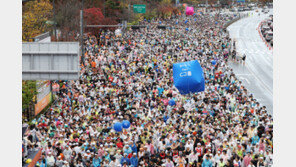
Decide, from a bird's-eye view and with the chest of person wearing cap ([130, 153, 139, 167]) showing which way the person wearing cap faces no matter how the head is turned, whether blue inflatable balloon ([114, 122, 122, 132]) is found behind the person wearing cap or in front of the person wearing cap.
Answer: behind

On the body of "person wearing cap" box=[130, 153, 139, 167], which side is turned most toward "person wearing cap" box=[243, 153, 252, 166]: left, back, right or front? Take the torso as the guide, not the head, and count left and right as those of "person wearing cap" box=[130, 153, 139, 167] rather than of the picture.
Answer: left

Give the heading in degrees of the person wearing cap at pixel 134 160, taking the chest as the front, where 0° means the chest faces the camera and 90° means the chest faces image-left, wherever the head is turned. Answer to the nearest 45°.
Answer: approximately 0°

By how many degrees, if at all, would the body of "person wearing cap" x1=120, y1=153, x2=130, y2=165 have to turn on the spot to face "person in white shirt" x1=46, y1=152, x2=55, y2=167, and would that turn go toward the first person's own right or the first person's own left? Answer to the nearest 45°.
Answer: approximately 90° to the first person's own right

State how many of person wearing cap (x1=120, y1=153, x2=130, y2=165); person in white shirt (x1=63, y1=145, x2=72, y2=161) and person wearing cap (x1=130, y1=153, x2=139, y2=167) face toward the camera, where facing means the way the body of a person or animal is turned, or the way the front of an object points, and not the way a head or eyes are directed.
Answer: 3

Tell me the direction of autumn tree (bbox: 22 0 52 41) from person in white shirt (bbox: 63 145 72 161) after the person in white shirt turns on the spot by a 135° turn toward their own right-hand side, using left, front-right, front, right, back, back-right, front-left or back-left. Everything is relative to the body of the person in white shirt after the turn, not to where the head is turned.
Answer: front-right

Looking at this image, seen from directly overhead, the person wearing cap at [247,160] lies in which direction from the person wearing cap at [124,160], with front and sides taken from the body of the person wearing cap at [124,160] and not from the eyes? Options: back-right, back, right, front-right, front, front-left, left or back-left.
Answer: left
